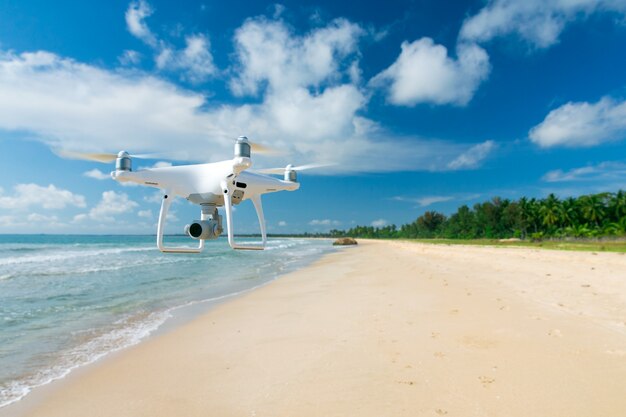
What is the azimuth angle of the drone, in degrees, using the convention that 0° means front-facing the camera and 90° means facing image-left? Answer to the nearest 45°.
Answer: approximately 45°
